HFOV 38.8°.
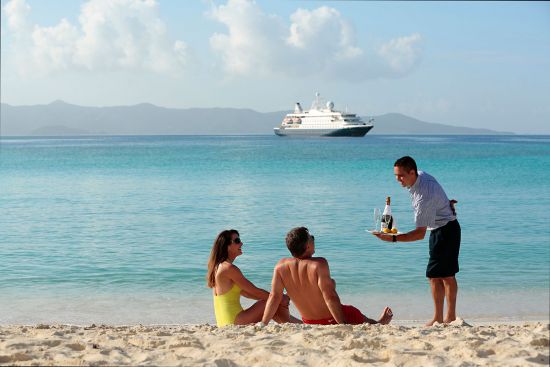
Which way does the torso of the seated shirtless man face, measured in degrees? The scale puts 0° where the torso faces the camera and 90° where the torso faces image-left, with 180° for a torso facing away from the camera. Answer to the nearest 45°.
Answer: approximately 225°

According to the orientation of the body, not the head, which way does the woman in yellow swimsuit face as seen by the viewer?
to the viewer's right

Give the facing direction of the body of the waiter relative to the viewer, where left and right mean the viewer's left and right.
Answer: facing to the left of the viewer

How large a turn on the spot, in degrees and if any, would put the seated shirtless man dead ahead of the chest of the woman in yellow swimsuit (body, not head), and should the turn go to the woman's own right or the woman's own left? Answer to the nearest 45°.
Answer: approximately 45° to the woman's own right

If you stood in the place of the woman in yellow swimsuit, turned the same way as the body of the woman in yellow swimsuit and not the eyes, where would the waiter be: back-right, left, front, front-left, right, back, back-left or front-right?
front

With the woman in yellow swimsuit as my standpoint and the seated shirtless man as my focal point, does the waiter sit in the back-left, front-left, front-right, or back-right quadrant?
front-left

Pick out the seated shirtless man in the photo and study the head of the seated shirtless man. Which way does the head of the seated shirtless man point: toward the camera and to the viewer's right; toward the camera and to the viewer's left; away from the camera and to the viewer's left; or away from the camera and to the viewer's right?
away from the camera and to the viewer's right

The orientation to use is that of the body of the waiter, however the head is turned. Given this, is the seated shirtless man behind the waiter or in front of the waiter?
in front

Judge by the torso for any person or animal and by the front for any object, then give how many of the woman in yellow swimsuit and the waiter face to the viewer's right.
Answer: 1

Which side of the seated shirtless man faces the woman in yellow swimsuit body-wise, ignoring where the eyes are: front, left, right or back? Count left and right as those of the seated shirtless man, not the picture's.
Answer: left

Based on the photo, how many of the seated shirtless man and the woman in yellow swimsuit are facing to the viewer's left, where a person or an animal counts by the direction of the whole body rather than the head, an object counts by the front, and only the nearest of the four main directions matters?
0

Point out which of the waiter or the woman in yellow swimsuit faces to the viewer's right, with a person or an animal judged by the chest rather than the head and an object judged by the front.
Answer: the woman in yellow swimsuit

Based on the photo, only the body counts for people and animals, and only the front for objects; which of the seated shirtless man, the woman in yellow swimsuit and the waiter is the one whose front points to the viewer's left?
the waiter

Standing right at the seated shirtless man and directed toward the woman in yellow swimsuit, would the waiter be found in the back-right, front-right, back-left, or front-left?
back-right

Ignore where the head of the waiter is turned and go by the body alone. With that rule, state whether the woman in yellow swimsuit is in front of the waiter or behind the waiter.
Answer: in front

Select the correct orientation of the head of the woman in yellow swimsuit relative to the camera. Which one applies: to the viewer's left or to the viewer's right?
to the viewer's right

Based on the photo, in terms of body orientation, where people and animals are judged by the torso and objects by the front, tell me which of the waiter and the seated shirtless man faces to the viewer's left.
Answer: the waiter
